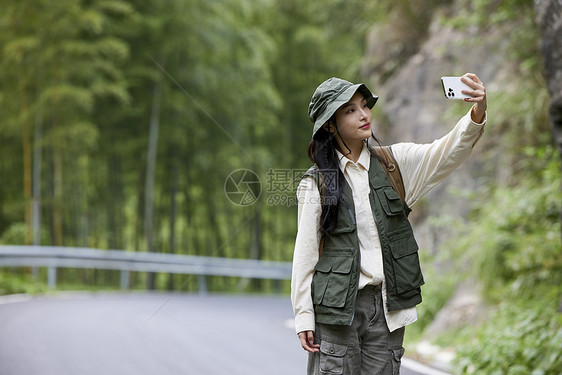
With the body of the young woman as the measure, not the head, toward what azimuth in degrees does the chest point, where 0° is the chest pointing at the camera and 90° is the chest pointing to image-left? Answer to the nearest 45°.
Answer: approximately 315°

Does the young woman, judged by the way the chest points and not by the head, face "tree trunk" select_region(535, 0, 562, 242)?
no

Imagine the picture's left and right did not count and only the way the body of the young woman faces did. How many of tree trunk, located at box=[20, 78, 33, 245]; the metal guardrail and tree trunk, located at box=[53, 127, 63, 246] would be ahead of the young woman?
0

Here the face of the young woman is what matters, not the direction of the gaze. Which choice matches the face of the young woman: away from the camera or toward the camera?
toward the camera

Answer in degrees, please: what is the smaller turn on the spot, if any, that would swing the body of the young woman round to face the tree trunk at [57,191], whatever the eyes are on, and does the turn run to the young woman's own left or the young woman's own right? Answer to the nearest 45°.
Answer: approximately 180°

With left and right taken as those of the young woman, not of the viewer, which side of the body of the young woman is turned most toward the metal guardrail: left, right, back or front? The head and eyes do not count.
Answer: back

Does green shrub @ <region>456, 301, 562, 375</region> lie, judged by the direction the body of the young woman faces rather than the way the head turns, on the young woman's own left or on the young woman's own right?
on the young woman's own left

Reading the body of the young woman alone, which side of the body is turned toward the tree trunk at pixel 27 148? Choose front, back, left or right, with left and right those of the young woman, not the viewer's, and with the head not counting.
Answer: back
